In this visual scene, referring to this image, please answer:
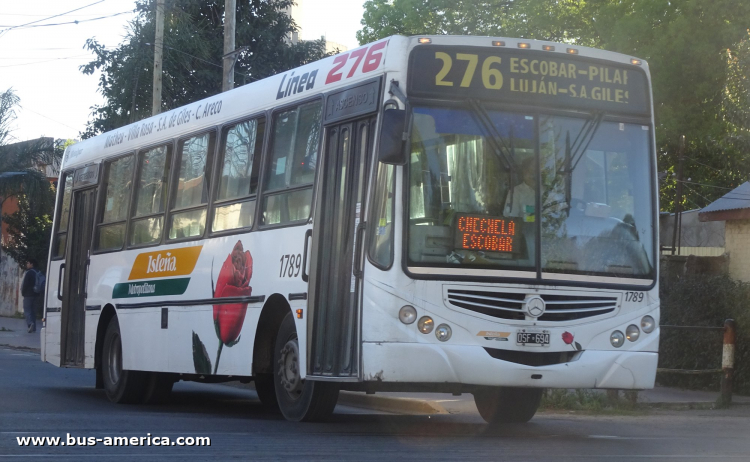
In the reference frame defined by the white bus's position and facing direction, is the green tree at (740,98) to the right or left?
on its left

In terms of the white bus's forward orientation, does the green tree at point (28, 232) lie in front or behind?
behind

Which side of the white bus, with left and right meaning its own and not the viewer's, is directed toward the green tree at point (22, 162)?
back

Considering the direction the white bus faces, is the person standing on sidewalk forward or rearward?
rearward

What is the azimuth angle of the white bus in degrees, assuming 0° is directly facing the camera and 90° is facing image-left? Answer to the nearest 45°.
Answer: approximately 315°

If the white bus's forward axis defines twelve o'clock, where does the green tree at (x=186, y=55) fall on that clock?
The green tree is roughly at 7 o'clock from the white bus.

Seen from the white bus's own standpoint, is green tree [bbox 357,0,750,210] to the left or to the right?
on its left
